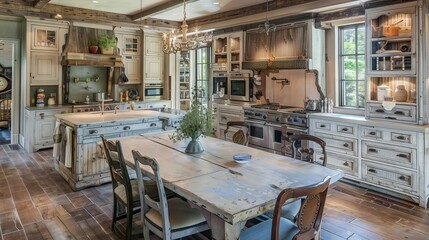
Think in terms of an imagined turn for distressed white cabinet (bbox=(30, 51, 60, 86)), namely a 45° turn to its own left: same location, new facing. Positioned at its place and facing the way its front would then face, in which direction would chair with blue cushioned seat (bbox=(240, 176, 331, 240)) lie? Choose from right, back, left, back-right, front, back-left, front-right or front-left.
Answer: front-right

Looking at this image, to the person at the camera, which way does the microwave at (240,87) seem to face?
facing the viewer and to the left of the viewer

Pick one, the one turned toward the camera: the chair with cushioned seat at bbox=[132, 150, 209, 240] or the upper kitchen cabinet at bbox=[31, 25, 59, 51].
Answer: the upper kitchen cabinet

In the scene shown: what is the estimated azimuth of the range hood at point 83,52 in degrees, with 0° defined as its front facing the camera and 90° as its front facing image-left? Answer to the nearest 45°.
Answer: approximately 0°

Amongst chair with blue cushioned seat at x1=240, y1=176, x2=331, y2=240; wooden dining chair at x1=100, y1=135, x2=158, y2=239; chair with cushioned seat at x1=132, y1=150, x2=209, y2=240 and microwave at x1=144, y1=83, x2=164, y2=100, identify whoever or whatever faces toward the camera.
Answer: the microwave

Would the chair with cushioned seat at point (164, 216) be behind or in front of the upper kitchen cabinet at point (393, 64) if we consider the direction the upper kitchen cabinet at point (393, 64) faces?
in front

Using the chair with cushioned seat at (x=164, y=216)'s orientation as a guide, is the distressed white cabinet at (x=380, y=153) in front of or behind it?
in front

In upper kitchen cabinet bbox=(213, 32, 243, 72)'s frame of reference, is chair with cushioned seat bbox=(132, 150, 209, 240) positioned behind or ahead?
ahead

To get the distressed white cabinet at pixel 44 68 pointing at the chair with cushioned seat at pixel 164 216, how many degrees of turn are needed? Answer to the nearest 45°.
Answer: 0° — it already faces it

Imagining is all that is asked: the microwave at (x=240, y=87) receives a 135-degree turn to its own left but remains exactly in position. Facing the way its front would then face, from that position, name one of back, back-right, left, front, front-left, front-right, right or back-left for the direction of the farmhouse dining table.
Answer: right

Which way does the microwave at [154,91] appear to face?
toward the camera
